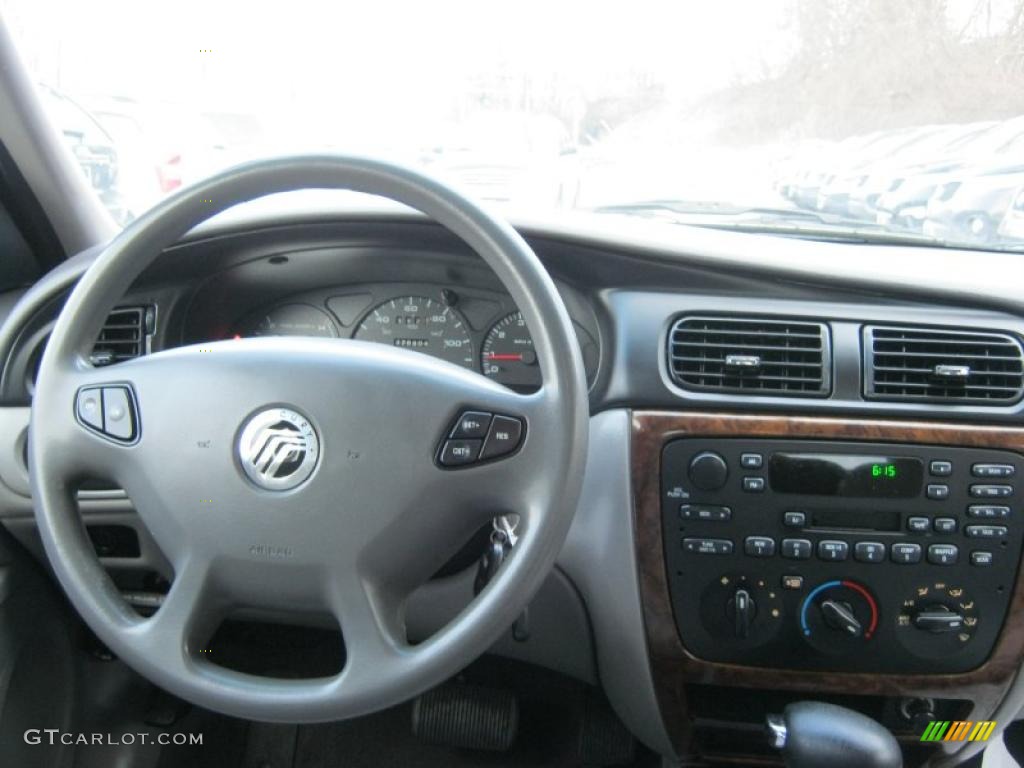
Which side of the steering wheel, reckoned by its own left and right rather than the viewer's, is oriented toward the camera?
front

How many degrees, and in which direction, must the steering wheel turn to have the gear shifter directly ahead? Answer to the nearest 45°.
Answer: approximately 90° to its left
